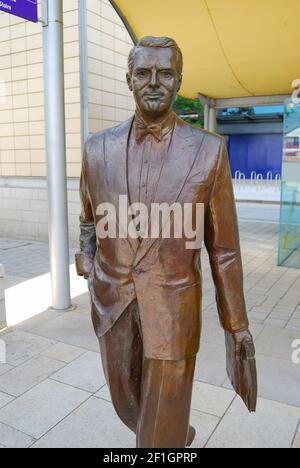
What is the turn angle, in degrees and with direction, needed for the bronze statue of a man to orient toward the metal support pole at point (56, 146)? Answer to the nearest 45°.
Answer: approximately 180°

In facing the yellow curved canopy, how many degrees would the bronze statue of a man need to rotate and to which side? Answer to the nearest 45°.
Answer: approximately 180°

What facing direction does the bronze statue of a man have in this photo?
toward the camera

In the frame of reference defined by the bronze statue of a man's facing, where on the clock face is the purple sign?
The purple sign is roughly at 5 o'clock from the bronze statue of a man.

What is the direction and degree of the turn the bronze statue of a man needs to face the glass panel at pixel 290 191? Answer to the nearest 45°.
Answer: approximately 180°

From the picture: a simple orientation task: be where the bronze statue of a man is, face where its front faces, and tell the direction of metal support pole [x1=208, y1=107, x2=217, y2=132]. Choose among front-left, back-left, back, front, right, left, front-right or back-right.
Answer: back
